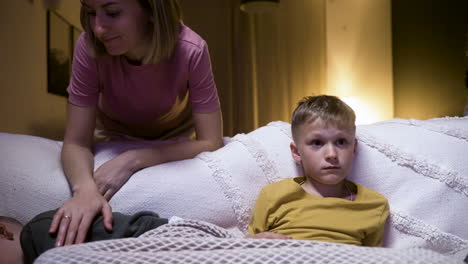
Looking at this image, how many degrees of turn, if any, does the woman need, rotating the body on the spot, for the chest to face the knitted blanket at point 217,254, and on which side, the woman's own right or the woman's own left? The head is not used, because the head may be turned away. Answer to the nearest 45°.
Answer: approximately 45° to the woman's own left

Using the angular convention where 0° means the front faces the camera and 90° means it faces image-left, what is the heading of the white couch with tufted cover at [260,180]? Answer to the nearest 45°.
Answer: approximately 0°

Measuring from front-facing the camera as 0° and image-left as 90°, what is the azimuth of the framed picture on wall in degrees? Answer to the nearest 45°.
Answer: approximately 315°

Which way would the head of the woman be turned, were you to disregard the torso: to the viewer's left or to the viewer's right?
to the viewer's left

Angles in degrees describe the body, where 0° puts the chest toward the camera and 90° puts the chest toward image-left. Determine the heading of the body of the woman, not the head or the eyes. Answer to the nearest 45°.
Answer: approximately 45°
